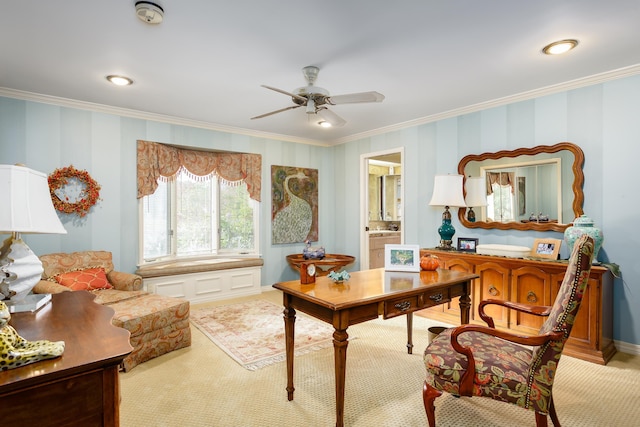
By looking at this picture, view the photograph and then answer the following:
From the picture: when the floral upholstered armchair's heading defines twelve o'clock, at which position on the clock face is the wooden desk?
The wooden desk is roughly at 12 o'clock from the floral upholstered armchair.

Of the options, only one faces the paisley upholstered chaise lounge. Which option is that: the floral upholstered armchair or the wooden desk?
the floral upholstered armchair

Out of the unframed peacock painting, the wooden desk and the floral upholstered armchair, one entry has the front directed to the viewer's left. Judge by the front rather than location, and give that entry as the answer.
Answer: the floral upholstered armchair

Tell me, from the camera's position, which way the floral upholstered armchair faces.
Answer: facing to the left of the viewer

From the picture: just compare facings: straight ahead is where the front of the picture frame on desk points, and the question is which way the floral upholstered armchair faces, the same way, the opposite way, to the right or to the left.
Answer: to the right

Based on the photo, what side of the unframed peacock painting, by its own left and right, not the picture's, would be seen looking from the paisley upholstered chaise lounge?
right

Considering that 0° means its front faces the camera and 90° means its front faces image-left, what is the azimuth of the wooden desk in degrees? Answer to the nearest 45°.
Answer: approximately 315°

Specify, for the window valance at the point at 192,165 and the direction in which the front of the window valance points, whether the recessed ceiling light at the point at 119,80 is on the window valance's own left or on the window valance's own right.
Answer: on the window valance's own right

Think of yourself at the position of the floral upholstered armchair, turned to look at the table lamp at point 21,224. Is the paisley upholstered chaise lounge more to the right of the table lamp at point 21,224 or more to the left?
right

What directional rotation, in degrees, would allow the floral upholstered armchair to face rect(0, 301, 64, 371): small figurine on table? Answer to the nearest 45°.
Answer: approximately 45° to its left
